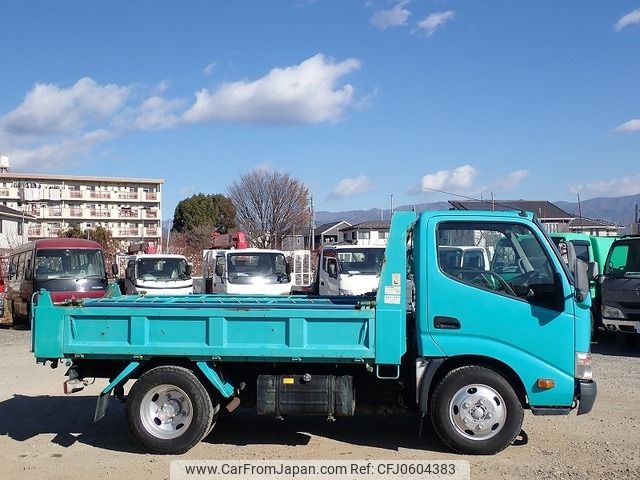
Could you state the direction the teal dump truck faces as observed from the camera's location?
facing to the right of the viewer

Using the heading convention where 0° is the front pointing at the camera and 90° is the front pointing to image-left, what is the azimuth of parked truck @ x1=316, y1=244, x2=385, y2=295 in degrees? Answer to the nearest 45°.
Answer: approximately 315°

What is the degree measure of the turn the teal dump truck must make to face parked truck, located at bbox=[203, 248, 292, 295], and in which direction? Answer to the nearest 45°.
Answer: approximately 90° to its left

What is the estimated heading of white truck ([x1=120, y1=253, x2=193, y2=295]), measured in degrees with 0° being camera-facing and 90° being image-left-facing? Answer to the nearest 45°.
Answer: approximately 0°

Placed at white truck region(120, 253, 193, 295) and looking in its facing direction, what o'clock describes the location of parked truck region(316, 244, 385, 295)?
The parked truck is roughly at 10 o'clock from the white truck.

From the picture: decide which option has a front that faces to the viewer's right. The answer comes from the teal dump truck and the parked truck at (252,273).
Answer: the teal dump truck

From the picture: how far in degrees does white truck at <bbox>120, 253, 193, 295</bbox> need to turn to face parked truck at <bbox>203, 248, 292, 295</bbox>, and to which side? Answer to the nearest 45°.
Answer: approximately 45° to its left

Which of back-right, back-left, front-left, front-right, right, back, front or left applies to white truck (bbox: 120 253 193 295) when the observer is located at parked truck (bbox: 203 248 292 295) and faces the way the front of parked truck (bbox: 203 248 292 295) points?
back-right

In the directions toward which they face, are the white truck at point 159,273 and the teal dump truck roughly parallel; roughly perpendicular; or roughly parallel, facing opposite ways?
roughly perpendicular

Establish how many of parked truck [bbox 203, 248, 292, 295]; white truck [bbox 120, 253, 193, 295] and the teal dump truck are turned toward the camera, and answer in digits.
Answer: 2

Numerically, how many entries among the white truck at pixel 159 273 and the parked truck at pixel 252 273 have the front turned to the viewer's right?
0

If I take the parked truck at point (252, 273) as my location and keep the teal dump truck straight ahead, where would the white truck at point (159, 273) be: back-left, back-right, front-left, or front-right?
back-right

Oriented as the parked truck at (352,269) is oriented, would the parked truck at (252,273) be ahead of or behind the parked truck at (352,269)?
behind

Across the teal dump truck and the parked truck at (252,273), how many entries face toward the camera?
1
